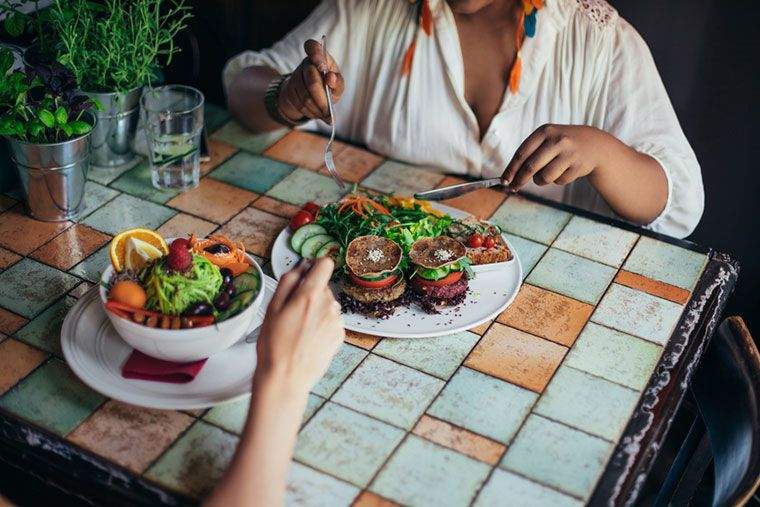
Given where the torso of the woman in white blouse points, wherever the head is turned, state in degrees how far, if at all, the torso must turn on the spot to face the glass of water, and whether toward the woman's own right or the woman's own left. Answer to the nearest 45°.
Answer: approximately 45° to the woman's own right

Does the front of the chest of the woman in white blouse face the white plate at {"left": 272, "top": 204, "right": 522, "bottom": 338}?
yes

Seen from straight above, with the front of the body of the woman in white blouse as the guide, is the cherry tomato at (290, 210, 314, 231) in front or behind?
in front

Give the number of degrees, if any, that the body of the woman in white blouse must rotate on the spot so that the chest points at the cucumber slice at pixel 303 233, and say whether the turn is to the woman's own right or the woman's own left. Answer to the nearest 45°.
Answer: approximately 45° to the woman's own right

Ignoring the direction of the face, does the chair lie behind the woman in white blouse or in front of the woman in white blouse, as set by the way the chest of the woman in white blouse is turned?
in front

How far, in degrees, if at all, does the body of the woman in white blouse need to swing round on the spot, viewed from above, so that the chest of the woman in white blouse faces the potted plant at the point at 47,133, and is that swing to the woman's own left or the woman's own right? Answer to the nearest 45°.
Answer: approximately 45° to the woman's own right

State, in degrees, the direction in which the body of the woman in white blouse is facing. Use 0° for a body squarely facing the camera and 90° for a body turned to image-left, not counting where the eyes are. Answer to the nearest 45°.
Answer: approximately 0°

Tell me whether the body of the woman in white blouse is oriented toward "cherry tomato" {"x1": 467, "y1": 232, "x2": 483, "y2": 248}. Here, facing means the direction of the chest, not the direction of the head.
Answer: yes

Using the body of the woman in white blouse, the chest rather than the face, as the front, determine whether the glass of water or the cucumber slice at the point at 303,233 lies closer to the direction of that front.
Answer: the cucumber slice

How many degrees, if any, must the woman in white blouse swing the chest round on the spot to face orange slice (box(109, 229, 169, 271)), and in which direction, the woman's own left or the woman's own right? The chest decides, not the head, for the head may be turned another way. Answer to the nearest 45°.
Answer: approximately 45° to the woman's own right
